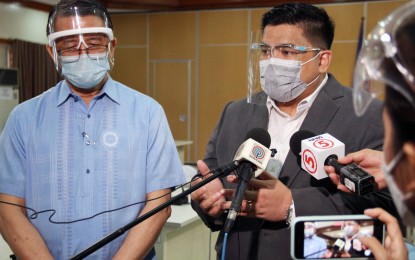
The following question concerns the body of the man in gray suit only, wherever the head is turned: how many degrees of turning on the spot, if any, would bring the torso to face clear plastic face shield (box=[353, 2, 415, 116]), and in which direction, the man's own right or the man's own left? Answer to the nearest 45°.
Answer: approximately 45° to the man's own left

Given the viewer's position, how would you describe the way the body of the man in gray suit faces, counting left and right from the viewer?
facing the viewer and to the left of the viewer

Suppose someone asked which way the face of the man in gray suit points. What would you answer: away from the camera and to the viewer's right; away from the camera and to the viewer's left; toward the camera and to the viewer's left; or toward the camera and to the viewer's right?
toward the camera and to the viewer's left
